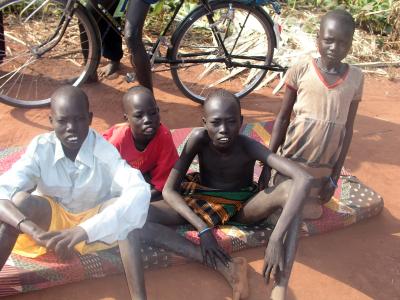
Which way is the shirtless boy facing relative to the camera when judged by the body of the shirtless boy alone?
toward the camera

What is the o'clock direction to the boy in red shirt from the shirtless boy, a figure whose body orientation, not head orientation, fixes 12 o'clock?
The boy in red shirt is roughly at 4 o'clock from the shirtless boy.

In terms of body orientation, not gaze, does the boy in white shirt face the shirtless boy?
no

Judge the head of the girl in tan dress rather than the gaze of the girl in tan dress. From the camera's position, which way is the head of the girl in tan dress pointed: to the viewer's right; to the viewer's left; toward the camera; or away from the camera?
toward the camera

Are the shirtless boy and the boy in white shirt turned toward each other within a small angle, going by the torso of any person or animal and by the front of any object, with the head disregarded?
no

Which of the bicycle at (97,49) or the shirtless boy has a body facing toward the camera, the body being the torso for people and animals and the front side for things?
the shirtless boy

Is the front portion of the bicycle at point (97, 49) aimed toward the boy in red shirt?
no

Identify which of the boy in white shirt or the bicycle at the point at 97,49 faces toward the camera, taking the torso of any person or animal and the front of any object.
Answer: the boy in white shirt

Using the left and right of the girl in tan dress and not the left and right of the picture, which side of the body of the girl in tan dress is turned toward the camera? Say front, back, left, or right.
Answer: front

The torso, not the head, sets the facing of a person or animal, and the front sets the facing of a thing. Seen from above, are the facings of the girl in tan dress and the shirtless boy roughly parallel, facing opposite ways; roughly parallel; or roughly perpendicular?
roughly parallel

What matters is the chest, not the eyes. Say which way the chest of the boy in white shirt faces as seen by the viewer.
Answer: toward the camera

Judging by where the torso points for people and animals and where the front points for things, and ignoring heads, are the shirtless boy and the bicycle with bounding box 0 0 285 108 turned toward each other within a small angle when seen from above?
no

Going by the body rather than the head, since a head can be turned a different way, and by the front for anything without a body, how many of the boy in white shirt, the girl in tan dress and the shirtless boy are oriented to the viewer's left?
0

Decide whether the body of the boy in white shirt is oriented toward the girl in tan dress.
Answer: no

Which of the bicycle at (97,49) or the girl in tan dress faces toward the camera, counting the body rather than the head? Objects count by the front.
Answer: the girl in tan dress

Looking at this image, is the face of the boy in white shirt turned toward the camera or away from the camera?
toward the camera
